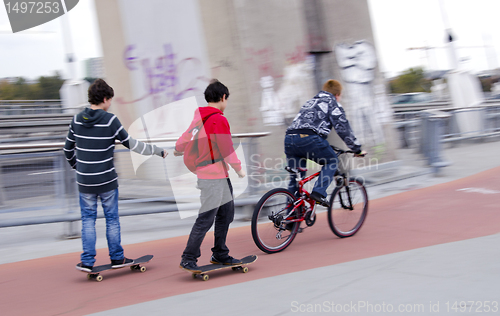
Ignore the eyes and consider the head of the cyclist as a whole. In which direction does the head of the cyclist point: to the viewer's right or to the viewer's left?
to the viewer's right

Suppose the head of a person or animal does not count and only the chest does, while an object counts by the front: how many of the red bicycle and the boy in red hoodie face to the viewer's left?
0

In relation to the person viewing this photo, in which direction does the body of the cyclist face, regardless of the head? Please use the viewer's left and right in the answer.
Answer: facing away from the viewer and to the right of the viewer

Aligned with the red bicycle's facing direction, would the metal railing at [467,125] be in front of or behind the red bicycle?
in front

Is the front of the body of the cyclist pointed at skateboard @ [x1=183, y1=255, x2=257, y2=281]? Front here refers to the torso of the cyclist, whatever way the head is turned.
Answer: no

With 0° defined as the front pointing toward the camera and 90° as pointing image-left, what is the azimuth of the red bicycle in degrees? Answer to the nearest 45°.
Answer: approximately 225°

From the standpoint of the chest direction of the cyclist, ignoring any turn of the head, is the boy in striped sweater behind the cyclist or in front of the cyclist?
behind

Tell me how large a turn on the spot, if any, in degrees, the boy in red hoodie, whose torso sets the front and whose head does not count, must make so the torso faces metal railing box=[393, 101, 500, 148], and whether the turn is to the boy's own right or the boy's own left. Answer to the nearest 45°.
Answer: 0° — they already face it

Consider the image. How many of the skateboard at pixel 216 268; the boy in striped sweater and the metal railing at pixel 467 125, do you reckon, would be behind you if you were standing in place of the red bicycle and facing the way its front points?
2

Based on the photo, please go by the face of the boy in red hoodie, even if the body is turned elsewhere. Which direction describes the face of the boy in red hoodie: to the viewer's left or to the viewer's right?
to the viewer's right

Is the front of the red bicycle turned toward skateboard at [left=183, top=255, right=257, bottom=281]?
no

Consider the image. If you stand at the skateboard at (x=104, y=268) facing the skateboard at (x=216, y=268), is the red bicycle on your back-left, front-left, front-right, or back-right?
front-left

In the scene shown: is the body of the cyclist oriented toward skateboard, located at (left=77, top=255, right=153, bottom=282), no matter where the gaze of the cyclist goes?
no

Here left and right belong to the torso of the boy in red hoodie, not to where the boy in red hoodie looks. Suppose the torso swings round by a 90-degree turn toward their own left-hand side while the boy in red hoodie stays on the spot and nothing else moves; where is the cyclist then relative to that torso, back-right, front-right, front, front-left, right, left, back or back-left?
right

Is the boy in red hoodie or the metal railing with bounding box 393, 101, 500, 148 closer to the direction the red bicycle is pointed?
the metal railing

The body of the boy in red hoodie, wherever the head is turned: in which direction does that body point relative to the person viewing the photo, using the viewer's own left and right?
facing away from the viewer and to the right of the viewer

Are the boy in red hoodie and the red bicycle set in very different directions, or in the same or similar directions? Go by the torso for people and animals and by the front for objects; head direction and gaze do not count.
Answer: same or similar directions

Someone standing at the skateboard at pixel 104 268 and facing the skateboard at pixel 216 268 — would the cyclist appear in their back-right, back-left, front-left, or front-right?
front-left
